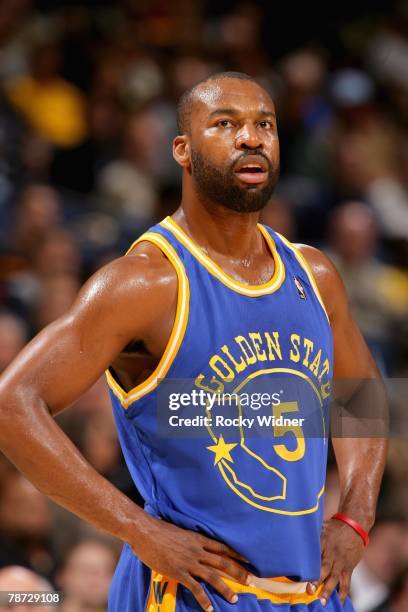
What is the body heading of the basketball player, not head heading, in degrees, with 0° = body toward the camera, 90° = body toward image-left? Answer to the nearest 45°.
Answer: approximately 315°

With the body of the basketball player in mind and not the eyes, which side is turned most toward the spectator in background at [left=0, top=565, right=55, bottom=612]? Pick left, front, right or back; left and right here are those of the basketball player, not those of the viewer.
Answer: back

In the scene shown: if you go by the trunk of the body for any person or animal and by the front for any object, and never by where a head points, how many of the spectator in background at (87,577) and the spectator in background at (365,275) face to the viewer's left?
0

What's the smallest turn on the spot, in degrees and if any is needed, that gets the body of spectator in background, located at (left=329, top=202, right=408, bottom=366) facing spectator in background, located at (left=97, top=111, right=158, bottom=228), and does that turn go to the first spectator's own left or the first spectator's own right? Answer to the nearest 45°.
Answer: approximately 90° to the first spectator's own right

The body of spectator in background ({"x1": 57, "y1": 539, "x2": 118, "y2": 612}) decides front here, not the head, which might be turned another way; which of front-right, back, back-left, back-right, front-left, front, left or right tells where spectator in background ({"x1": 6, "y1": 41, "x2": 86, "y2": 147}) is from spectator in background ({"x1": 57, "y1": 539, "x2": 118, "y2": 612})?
back-left

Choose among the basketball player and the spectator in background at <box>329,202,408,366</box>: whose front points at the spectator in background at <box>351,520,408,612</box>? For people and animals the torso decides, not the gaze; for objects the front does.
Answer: the spectator in background at <box>329,202,408,366</box>

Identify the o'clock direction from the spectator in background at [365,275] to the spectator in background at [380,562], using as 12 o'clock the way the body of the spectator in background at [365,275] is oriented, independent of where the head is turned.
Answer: the spectator in background at [380,562] is roughly at 12 o'clock from the spectator in background at [365,275].

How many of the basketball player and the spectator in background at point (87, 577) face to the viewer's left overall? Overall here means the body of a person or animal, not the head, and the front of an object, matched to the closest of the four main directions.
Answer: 0

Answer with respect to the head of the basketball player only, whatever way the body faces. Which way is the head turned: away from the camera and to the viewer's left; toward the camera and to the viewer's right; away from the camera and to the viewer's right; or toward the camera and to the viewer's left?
toward the camera and to the viewer's right
